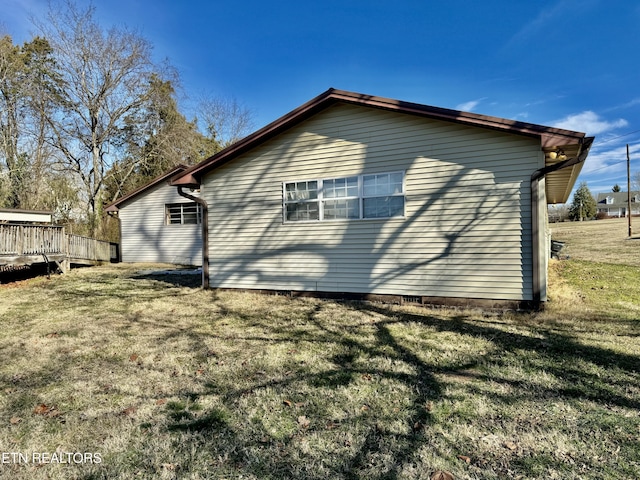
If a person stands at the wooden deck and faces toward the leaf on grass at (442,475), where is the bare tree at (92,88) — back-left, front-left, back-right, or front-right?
back-left
